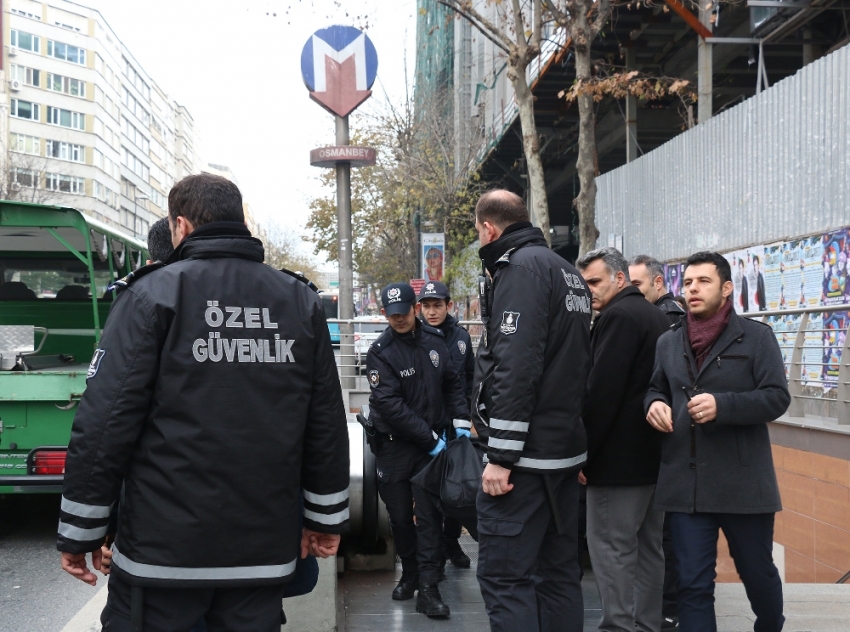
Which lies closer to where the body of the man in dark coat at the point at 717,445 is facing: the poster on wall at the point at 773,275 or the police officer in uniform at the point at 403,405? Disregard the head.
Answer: the police officer in uniform

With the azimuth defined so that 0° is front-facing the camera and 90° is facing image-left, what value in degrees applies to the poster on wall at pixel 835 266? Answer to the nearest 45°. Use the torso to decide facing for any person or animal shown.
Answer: approximately 45°

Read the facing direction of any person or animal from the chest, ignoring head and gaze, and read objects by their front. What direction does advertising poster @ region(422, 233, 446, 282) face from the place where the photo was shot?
facing the viewer

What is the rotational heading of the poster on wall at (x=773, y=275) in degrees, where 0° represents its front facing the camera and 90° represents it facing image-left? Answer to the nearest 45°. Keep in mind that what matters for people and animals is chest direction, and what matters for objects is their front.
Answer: approximately 45°

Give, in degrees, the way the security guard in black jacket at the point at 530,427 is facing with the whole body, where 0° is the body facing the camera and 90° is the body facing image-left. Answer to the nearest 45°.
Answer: approximately 135°

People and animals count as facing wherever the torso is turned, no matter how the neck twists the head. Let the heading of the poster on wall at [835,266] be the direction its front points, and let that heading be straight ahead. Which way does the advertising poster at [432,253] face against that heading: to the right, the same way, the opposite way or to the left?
to the left

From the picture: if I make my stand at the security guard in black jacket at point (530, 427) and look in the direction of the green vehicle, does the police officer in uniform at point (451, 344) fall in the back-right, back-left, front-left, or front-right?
front-right

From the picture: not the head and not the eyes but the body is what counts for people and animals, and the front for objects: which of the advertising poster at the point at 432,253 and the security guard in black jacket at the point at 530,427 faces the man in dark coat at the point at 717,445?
the advertising poster

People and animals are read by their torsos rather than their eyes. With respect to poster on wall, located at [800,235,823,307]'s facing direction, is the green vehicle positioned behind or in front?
in front

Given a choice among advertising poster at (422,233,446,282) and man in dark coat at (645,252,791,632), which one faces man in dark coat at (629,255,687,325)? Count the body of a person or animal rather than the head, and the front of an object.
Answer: the advertising poster

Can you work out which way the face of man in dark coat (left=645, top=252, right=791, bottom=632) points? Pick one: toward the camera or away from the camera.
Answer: toward the camera

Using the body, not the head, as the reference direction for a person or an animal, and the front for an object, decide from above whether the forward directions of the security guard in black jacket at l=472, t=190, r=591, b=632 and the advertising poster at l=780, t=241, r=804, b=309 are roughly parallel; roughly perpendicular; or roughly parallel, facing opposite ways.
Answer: roughly perpendicular

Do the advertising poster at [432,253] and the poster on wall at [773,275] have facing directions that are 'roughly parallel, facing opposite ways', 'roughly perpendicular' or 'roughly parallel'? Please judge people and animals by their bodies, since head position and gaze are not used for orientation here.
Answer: roughly perpendicular

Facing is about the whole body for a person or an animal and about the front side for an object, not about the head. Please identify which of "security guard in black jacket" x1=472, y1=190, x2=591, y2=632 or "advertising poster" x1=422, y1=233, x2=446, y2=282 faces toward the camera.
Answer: the advertising poster

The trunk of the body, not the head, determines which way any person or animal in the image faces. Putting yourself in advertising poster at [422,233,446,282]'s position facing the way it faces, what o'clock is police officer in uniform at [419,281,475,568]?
The police officer in uniform is roughly at 12 o'clock from the advertising poster.

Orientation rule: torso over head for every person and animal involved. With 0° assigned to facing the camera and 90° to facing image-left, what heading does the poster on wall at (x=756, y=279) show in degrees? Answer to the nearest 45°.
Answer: approximately 45°

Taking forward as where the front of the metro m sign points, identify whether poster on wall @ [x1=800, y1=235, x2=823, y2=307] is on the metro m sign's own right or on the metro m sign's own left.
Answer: on the metro m sign's own left

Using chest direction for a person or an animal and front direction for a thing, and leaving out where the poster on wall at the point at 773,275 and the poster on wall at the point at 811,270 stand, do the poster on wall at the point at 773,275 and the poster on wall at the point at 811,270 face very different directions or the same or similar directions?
same or similar directions

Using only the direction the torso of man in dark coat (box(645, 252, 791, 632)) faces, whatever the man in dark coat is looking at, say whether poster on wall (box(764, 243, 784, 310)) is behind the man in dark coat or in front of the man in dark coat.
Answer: behind
